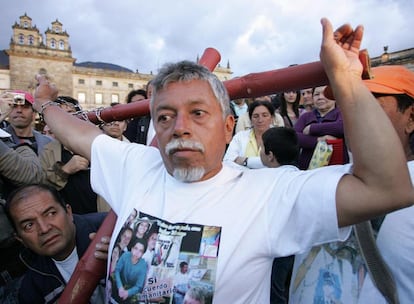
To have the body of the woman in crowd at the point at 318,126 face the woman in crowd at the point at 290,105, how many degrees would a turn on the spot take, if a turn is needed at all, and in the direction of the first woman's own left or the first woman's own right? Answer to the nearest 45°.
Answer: approximately 180°

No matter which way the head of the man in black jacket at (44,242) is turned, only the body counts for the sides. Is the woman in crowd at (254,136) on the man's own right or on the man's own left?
on the man's own left

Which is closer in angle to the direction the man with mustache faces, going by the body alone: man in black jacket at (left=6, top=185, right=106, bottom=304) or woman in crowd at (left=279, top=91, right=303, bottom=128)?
the man in black jacket

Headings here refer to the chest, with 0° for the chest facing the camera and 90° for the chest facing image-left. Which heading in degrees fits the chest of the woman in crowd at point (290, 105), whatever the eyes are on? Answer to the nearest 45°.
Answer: approximately 0°

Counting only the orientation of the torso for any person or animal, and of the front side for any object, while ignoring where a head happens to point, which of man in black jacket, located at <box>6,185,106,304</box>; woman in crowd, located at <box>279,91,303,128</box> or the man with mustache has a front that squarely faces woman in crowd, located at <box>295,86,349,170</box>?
woman in crowd, located at <box>279,91,303,128</box>

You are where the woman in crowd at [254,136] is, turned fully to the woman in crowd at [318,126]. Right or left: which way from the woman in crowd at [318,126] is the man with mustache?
right

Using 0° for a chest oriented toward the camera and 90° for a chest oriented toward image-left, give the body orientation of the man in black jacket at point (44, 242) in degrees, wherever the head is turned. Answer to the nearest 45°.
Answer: approximately 0°

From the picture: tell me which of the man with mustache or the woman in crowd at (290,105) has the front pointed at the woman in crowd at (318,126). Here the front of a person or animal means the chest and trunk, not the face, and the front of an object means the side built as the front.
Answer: the woman in crowd at (290,105)

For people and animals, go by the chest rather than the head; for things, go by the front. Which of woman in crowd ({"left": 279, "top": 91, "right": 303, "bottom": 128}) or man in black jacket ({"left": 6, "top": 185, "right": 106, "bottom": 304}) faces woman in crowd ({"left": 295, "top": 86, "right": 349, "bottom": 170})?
woman in crowd ({"left": 279, "top": 91, "right": 303, "bottom": 128})

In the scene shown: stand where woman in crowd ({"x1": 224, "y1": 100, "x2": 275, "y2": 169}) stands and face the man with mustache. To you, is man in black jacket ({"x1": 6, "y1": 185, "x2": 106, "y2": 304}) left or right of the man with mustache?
right
